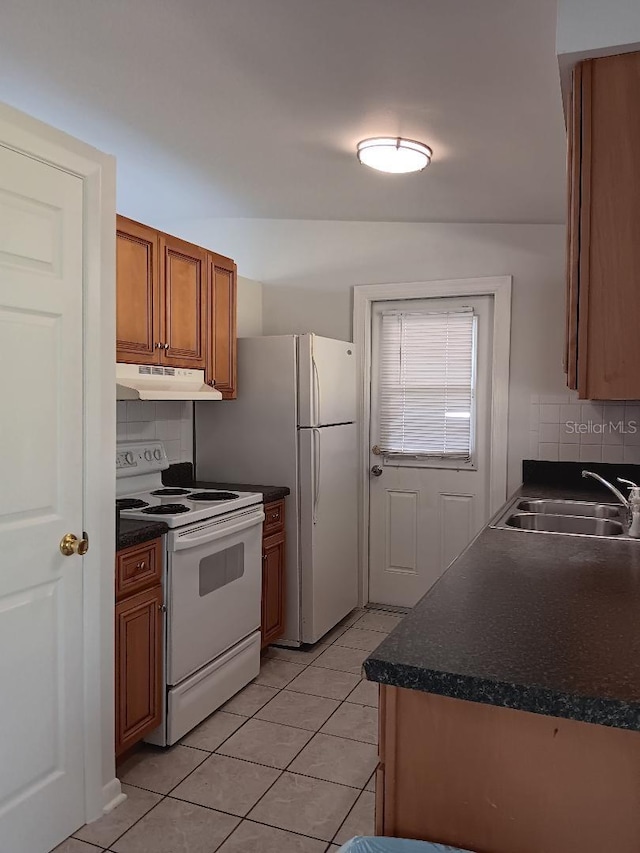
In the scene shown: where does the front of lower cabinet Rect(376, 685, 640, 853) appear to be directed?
to the viewer's left

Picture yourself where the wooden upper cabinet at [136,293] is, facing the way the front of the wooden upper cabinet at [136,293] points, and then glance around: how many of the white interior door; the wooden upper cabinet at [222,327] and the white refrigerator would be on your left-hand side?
2

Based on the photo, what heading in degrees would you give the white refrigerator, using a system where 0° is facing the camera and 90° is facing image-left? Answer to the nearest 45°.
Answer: approximately 315°

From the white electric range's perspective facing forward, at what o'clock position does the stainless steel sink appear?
The stainless steel sink is roughly at 11 o'clock from the white electric range.

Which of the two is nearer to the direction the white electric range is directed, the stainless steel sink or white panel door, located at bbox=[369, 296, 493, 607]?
the stainless steel sink

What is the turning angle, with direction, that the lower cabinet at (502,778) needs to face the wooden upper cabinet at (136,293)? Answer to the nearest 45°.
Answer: approximately 45° to its right

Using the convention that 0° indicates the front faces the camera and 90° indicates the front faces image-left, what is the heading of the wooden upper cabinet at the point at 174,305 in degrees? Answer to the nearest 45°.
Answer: approximately 315°

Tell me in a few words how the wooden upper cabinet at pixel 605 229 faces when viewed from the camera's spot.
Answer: facing to the left of the viewer

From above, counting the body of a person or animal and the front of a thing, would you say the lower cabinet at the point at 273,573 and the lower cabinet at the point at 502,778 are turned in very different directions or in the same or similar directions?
very different directions

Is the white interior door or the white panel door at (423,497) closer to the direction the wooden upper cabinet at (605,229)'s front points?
the white interior door

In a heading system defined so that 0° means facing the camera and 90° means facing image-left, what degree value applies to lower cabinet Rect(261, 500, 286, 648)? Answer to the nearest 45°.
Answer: approximately 315°
